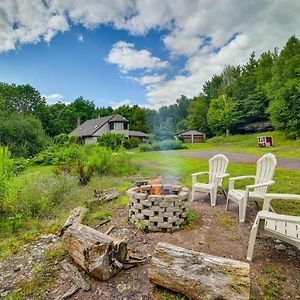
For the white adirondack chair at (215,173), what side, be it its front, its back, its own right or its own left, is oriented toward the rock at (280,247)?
left

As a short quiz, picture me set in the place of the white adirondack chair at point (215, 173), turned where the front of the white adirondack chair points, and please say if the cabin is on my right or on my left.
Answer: on my right

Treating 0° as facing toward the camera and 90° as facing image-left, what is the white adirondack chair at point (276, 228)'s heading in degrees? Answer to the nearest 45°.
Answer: approximately 90°
